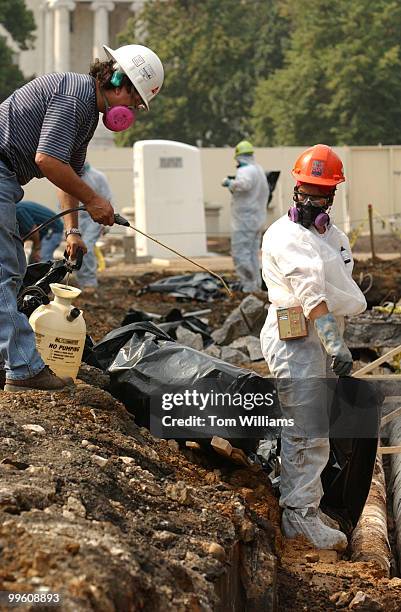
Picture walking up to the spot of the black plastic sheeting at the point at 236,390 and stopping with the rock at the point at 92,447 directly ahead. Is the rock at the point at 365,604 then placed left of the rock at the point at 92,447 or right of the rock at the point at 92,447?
left

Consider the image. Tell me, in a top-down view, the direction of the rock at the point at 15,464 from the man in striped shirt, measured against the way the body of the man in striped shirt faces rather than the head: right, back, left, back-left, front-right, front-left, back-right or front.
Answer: right

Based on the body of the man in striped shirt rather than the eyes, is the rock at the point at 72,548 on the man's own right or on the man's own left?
on the man's own right

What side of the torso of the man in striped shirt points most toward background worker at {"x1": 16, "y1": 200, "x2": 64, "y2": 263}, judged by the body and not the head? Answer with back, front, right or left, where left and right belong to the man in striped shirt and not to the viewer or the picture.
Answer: left

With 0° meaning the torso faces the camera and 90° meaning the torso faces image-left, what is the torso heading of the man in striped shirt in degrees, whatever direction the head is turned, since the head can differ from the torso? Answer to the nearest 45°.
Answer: approximately 270°

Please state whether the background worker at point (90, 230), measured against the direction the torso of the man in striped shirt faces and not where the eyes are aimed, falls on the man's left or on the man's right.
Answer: on the man's left

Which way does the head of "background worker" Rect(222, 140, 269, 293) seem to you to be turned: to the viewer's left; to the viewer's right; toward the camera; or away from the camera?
to the viewer's left

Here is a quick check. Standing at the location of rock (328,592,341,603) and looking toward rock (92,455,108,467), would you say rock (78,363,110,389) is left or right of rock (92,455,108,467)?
right

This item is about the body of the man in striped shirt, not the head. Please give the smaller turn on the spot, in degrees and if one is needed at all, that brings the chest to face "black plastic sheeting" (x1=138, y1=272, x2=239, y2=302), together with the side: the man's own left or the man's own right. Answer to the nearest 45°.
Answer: approximately 90° to the man's own left

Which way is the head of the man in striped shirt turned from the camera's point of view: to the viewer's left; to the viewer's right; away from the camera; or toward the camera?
to the viewer's right

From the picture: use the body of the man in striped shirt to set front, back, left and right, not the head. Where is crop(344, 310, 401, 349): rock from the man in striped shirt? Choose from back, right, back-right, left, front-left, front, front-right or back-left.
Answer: front-left

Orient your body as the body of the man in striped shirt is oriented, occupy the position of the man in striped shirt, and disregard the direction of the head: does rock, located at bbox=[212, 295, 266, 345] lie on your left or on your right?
on your left
